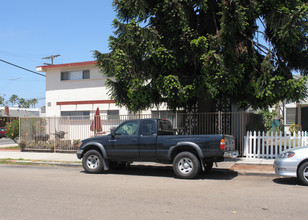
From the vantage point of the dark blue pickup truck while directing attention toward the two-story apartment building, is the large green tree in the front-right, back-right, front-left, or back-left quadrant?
front-right

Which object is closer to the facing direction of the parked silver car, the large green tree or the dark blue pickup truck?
the dark blue pickup truck

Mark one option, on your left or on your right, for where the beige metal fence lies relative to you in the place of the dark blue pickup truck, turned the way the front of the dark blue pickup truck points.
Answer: on your right

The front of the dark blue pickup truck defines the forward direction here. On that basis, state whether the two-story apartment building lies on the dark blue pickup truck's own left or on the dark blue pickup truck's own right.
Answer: on the dark blue pickup truck's own right

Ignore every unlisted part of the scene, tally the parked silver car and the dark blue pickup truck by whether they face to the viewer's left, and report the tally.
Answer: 2

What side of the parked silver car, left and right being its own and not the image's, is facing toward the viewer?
left

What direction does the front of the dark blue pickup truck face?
to the viewer's left
